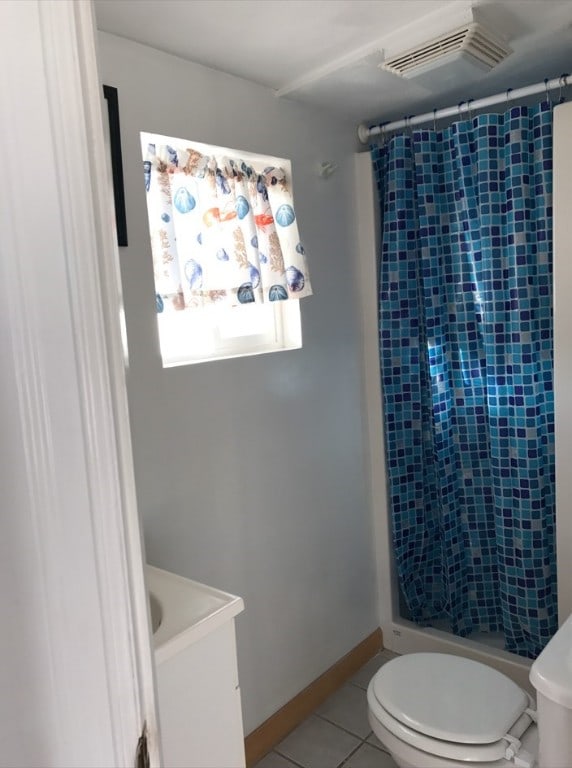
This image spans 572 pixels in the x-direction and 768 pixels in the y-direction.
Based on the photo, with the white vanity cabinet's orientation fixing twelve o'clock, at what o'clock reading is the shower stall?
The shower stall is roughly at 12 o'clock from the white vanity cabinet.

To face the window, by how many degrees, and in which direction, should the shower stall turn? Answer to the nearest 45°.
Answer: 0° — it already faces it

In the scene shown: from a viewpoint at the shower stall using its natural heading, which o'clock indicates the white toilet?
The white toilet is roughly at 10 o'clock from the shower stall.

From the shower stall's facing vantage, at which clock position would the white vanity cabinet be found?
The white vanity cabinet is roughly at 11 o'clock from the shower stall.

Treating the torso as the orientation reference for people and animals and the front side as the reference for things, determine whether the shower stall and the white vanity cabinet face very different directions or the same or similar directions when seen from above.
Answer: very different directions

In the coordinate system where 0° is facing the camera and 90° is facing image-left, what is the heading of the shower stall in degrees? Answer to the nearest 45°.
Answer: approximately 45°

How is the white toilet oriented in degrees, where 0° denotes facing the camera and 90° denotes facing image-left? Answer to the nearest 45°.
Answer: approximately 135°
